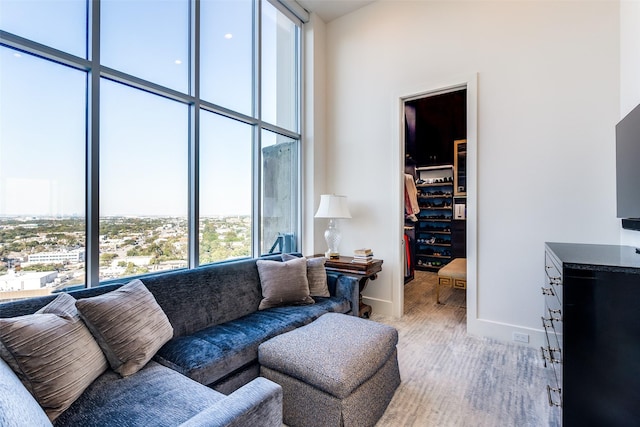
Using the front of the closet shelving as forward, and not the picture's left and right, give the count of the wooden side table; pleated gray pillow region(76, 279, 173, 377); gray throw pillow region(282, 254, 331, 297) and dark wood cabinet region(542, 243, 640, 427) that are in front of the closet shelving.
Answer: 4

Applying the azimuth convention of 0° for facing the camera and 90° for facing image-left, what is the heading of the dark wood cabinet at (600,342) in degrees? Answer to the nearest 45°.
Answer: approximately 90°

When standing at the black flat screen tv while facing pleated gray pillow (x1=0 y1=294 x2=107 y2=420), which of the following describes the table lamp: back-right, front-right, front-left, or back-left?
front-right

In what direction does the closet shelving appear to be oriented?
toward the camera

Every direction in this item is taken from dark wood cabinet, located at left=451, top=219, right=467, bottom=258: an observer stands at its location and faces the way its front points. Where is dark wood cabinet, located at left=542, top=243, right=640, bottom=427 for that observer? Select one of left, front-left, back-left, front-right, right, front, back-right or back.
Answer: front

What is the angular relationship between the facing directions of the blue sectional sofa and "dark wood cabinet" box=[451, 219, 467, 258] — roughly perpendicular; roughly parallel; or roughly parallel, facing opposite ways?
roughly perpendicular

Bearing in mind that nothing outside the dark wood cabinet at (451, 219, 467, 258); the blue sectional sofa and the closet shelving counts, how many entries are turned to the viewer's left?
0

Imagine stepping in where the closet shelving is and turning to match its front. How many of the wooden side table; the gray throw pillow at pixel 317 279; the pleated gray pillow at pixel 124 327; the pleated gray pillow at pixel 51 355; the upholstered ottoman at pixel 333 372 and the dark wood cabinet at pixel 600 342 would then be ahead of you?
6

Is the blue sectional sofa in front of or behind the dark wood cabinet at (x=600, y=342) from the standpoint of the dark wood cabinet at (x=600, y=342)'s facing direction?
in front

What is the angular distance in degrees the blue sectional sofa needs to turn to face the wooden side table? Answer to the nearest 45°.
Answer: approximately 90° to its left

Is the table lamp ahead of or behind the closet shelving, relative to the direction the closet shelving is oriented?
ahead

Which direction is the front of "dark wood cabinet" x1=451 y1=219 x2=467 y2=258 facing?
toward the camera

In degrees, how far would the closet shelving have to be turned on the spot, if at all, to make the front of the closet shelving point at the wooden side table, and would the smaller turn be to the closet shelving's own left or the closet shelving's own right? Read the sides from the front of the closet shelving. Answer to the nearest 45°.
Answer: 0° — it already faces it

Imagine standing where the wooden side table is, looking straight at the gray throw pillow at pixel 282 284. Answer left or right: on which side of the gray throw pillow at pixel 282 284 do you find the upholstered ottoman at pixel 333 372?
left

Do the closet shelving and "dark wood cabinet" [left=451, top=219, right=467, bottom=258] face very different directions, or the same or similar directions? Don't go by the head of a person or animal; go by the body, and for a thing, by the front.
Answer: same or similar directions

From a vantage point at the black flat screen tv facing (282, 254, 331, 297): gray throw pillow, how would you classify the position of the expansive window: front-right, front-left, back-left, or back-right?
front-left

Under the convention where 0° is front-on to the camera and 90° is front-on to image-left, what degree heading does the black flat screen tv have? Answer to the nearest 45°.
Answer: approximately 45°
